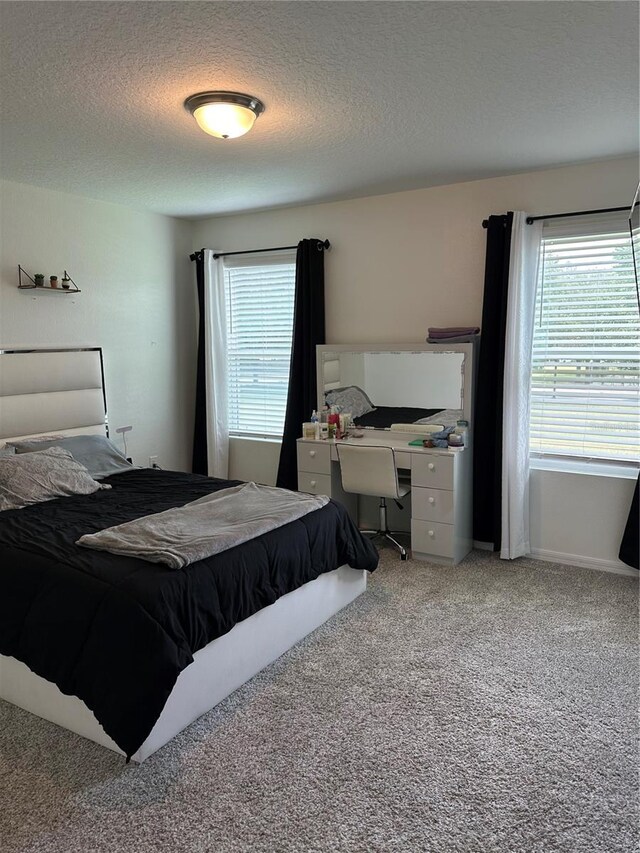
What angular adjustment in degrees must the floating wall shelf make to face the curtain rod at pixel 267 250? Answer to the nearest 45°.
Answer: approximately 45° to its left

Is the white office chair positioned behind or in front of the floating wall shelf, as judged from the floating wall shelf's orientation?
in front

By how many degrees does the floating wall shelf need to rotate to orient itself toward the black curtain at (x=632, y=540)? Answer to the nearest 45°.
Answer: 0° — it already faces it

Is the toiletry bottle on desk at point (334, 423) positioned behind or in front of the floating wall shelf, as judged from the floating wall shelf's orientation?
in front

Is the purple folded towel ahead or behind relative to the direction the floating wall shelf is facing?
ahead

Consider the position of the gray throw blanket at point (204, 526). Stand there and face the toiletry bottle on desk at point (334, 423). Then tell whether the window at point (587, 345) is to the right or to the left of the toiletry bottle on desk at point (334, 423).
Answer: right

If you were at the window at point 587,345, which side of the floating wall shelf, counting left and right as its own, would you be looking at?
front

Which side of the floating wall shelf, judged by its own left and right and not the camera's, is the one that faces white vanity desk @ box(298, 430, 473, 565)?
front

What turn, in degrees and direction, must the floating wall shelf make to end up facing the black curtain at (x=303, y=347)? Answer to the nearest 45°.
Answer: approximately 45° to its left

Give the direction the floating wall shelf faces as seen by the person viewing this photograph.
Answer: facing the viewer and to the right of the viewer

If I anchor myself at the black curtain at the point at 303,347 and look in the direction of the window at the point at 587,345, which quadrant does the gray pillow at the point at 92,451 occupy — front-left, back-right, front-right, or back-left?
back-right

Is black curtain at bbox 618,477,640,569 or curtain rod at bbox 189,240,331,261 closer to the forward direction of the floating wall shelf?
the black curtain
